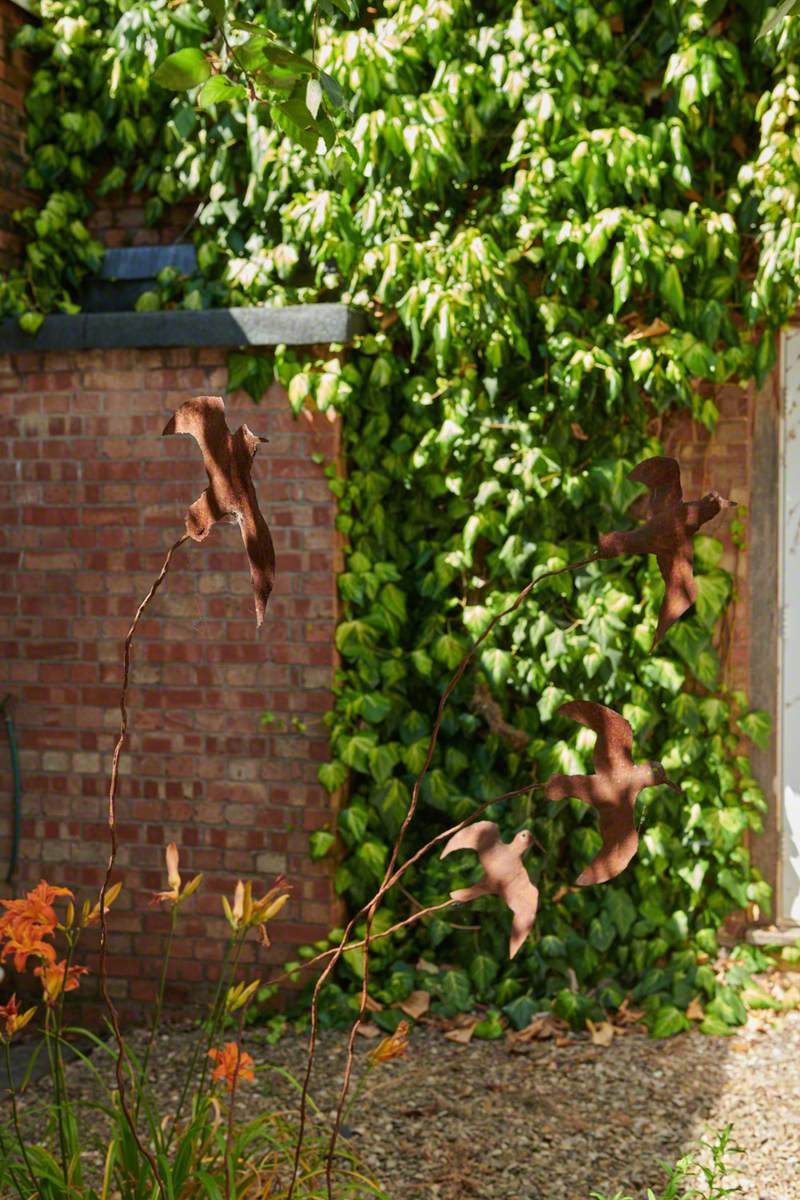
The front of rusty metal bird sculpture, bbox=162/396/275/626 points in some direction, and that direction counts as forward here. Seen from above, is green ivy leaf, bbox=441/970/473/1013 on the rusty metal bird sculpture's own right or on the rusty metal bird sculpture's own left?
on the rusty metal bird sculpture's own left

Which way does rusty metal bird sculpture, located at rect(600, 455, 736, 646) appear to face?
to the viewer's right

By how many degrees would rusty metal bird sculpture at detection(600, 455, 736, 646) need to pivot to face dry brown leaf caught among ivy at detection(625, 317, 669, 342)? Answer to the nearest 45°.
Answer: approximately 90° to its left

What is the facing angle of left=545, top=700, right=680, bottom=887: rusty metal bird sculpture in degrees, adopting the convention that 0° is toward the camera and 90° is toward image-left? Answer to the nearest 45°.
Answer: approximately 270°

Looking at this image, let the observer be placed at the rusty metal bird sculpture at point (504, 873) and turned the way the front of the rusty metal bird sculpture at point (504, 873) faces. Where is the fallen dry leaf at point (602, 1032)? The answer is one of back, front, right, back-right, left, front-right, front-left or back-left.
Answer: left

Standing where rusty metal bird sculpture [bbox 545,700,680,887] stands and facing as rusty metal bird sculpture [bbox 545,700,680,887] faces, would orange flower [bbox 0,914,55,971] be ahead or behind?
behind

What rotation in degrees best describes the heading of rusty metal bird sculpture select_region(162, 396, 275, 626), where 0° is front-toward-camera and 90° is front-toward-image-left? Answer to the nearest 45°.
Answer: approximately 270°

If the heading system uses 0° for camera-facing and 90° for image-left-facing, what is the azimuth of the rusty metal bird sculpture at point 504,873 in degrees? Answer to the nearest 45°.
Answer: approximately 270°
